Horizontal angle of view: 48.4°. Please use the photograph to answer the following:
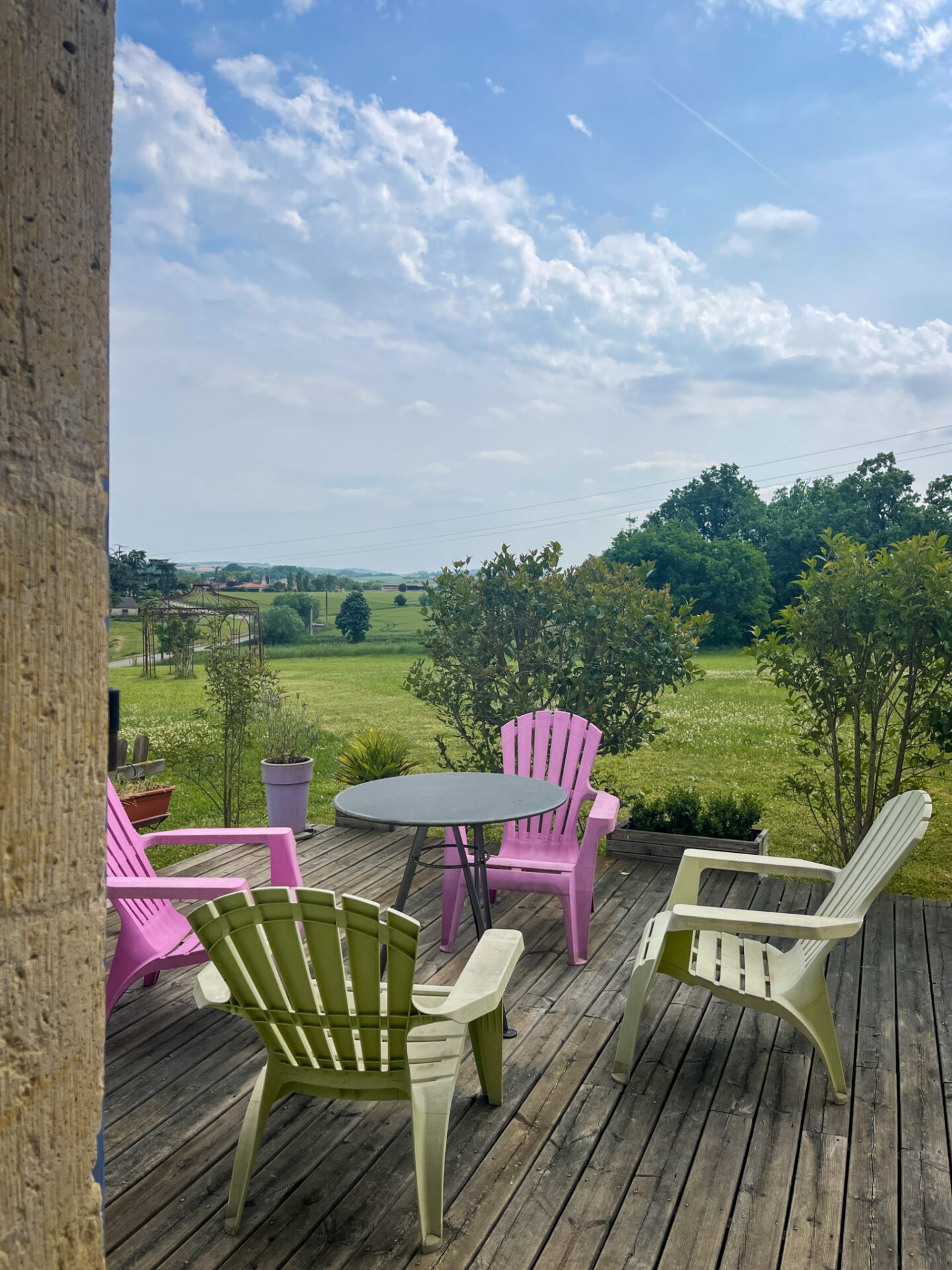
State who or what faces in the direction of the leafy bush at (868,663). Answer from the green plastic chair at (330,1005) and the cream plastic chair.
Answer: the green plastic chair

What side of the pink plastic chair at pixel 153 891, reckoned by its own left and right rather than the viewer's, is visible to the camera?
right

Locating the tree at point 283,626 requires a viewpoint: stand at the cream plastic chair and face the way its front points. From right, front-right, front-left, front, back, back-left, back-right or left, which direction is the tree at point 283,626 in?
front-right

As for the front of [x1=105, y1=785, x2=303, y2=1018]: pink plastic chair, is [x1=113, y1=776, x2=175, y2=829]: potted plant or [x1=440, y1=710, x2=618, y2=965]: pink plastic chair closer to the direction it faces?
the pink plastic chair

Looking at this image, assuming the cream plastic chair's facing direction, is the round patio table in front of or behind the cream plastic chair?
in front

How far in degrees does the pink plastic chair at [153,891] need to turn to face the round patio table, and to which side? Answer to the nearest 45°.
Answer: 0° — it already faces it

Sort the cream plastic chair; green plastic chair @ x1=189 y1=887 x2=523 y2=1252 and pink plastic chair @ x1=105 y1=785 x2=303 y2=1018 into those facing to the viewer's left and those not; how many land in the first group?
1

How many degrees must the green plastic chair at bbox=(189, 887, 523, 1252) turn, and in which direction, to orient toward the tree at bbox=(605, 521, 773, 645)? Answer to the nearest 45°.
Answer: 0° — it already faces it

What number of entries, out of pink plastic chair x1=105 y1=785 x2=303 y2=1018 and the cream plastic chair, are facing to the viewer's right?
1

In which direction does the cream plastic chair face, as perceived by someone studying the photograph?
facing to the left of the viewer

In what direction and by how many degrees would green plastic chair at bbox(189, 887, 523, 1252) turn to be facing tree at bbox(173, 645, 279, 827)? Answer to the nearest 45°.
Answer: approximately 45° to its left

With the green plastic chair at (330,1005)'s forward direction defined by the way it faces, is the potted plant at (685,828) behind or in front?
in front
